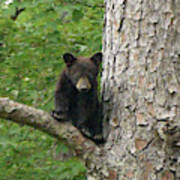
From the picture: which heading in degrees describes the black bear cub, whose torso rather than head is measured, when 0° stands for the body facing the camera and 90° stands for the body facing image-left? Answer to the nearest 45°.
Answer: approximately 0°
